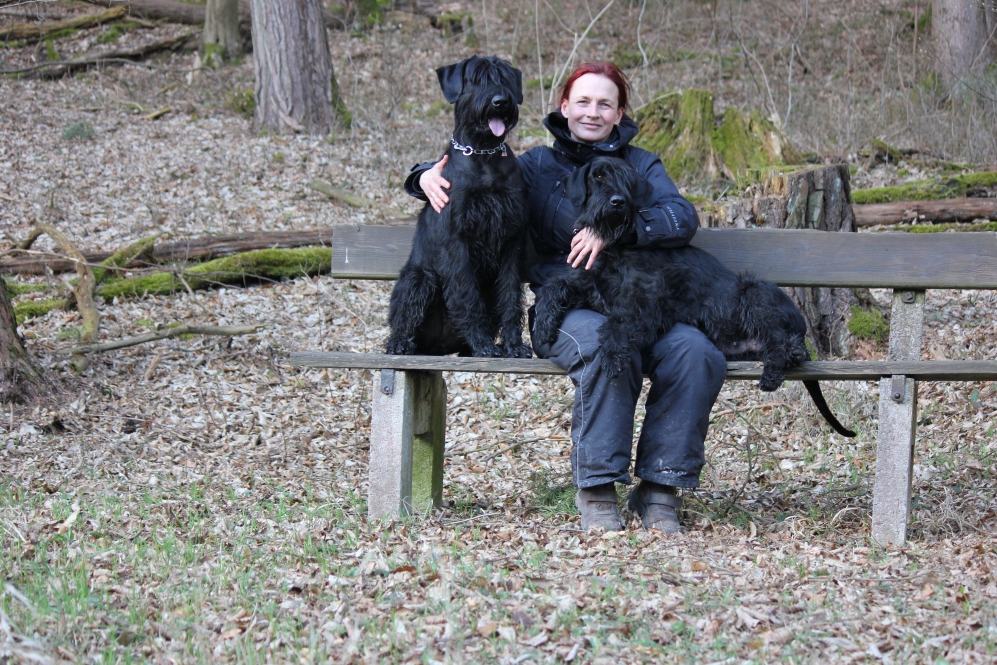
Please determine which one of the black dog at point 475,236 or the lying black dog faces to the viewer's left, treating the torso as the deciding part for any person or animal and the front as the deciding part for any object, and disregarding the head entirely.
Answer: the lying black dog

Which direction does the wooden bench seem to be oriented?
toward the camera

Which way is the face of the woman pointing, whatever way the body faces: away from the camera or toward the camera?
toward the camera

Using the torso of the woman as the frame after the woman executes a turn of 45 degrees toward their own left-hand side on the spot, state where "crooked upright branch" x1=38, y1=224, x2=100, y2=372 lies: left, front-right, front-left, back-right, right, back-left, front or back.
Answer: back

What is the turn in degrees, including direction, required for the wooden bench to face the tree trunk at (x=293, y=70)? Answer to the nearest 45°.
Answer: approximately 135° to its right

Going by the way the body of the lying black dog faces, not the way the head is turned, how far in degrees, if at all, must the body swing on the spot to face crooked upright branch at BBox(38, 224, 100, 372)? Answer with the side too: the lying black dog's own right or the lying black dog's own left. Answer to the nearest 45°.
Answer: approximately 45° to the lying black dog's own right

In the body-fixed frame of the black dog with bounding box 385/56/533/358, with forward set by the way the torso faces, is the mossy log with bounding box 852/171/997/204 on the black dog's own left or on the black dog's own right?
on the black dog's own left

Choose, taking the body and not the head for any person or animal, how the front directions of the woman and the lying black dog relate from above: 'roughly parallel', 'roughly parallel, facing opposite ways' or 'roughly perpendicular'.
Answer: roughly perpendicular

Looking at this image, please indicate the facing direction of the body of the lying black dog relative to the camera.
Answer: to the viewer's left

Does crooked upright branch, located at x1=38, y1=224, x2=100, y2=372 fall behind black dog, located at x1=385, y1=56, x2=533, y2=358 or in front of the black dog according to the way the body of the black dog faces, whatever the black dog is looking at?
behind

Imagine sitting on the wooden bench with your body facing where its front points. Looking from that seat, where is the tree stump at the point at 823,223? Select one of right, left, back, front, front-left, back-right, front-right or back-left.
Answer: back

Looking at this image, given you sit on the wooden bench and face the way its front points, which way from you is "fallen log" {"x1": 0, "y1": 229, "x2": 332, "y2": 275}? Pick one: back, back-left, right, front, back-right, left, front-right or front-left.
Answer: back-right

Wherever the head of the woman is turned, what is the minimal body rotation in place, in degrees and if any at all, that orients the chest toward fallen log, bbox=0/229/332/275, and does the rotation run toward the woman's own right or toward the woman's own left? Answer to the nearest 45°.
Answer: approximately 135° to the woman's own right

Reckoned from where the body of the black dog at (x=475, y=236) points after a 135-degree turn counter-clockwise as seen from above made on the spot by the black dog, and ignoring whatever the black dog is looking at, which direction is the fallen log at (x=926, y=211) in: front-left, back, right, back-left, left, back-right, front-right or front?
front-right

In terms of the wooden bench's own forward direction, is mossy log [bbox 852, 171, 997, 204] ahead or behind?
behind

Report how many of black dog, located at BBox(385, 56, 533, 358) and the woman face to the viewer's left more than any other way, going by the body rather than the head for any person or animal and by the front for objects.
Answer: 0

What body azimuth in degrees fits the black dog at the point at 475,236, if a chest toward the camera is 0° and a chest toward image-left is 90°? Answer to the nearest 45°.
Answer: approximately 315°

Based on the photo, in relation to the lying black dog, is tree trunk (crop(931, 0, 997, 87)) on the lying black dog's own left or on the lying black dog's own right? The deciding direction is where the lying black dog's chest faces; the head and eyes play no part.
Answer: on the lying black dog's own right

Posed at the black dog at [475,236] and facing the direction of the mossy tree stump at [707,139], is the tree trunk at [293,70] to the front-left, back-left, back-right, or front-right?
front-left
